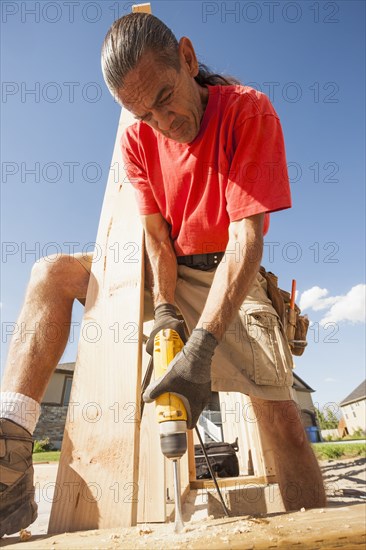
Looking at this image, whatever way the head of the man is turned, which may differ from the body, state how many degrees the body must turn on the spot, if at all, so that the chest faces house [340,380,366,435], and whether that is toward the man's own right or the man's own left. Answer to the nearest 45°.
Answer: approximately 180°

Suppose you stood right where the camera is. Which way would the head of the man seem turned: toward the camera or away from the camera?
toward the camera

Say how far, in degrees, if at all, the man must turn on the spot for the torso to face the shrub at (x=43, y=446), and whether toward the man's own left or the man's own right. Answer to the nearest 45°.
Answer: approximately 135° to the man's own right

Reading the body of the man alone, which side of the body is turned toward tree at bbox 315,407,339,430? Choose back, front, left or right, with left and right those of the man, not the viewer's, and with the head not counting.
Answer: back

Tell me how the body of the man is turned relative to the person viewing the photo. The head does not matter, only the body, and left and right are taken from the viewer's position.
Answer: facing the viewer and to the left of the viewer
